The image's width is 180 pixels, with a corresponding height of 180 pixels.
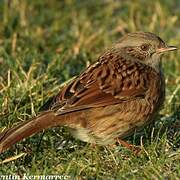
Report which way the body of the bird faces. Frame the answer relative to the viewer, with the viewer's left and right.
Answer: facing to the right of the viewer
